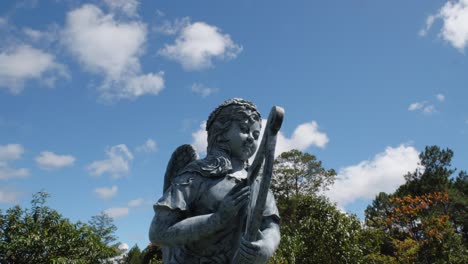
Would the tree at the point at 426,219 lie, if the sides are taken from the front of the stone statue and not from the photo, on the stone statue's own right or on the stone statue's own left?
on the stone statue's own left

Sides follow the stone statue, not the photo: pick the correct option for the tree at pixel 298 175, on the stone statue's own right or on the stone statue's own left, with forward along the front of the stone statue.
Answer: on the stone statue's own left

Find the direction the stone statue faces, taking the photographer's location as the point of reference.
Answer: facing the viewer and to the right of the viewer

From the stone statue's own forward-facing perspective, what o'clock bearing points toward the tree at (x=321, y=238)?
The tree is roughly at 8 o'clock from the stone statue.

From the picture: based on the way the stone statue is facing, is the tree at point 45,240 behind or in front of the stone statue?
behind
